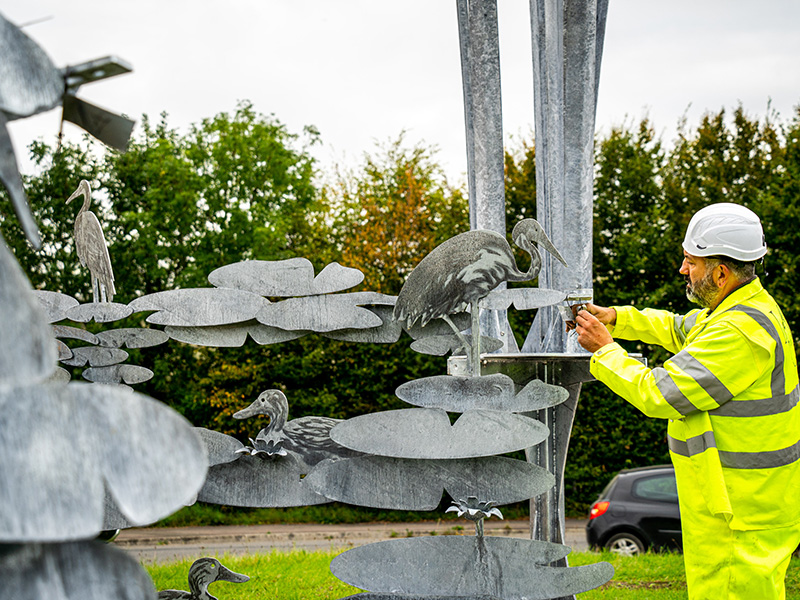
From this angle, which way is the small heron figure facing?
to the viewer's left

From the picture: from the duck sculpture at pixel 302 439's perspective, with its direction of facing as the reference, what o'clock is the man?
The man is roughly at 7 o'clock from the duck sculpture.

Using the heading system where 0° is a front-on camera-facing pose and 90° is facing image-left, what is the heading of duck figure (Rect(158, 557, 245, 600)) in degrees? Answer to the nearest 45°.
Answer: approximately 270°

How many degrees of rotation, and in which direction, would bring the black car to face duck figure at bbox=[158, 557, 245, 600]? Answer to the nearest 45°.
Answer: approximately 90° to its right

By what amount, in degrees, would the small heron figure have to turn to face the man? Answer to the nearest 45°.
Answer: approximately 135° to its left

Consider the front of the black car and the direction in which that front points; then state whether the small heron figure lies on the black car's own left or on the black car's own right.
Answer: on the black car's own right

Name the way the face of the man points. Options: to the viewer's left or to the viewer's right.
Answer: to the viewer's left

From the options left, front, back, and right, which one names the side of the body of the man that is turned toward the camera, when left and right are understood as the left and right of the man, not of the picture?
left

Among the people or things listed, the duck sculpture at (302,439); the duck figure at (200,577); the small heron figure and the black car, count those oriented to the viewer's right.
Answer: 2

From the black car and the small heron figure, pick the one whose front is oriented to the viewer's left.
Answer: the small heron figure

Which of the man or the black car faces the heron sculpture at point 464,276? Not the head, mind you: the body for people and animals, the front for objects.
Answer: the man

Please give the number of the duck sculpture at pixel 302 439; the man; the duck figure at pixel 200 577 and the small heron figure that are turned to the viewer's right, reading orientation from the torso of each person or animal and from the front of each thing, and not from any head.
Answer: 1

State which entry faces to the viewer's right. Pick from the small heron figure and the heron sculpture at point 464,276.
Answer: the heron sculpture

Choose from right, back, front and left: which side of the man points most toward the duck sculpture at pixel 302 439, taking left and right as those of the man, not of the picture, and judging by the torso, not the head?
front

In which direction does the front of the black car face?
to the viewer's right

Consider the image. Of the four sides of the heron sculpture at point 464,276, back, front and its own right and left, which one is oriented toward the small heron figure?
back

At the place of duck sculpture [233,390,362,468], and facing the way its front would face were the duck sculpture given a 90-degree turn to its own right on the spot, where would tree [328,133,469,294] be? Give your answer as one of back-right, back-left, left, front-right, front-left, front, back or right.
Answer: front
